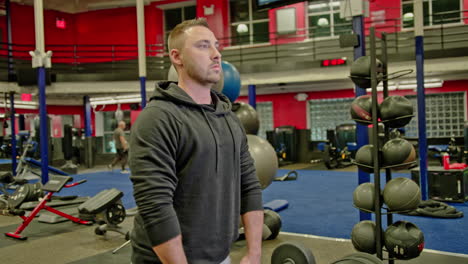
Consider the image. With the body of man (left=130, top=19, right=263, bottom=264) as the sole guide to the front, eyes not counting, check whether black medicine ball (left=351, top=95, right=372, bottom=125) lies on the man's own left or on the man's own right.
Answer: on the man's own left

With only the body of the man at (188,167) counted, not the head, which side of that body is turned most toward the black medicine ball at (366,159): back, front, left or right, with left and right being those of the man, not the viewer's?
left

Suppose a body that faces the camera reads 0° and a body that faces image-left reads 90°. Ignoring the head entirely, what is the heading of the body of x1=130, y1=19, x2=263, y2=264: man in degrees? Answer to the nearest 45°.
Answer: approximately 315°

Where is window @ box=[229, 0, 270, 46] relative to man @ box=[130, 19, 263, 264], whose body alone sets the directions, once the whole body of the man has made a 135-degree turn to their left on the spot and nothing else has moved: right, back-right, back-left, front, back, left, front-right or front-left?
front

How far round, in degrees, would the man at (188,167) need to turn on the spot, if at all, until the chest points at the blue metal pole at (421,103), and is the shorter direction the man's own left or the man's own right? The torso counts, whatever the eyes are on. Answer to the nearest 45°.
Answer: approximately 90° to the man's own left

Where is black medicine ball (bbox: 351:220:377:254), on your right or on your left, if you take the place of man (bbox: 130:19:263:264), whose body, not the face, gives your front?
on your left

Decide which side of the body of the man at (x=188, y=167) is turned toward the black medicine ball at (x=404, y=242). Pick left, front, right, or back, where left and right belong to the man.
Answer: left

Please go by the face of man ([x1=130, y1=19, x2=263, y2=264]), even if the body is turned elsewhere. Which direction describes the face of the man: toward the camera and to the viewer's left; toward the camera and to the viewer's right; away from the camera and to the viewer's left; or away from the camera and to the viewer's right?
toward the camera and to the viewer's right

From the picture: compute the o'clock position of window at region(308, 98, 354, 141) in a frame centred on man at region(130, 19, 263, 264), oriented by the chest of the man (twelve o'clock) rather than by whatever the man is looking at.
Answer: The window is roughly at 8 o'clock from the man.

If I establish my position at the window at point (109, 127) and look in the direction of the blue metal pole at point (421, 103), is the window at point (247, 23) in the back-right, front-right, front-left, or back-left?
front-left

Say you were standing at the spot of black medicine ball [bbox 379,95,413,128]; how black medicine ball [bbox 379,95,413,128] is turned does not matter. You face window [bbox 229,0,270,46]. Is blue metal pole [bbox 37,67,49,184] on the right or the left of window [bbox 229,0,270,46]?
left

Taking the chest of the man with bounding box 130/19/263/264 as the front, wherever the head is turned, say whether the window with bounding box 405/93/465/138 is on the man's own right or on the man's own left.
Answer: on the man's own left

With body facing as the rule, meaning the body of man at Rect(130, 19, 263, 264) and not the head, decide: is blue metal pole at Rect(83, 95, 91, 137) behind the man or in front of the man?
behind
